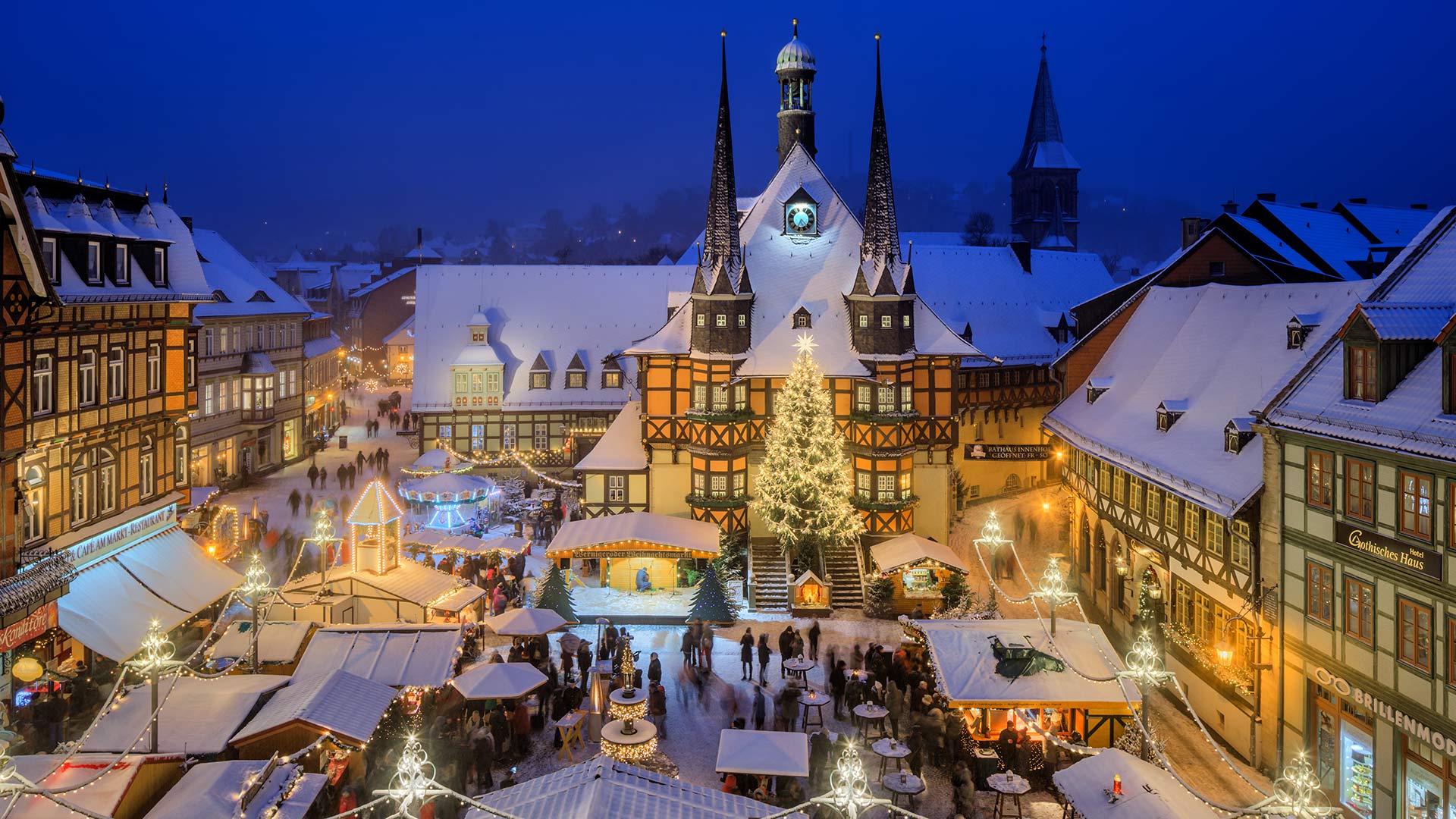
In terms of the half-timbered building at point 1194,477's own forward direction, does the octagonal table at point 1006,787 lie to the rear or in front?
in front

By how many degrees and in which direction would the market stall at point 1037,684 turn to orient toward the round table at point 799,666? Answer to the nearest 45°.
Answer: approximately 90° to its right

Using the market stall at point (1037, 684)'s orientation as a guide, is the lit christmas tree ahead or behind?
behind

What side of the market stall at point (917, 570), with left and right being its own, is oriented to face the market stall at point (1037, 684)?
front

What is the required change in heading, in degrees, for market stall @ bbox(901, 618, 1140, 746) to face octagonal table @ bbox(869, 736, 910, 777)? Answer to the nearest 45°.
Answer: approximately 45° to its right

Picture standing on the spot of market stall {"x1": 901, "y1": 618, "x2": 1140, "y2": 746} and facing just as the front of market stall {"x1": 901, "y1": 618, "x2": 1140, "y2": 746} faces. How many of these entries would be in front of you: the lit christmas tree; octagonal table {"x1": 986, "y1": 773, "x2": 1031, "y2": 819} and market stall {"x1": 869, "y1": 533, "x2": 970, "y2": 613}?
1

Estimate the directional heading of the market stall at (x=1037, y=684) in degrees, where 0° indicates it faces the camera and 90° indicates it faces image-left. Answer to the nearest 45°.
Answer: approximately 0°

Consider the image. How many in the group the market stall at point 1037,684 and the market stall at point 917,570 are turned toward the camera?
2

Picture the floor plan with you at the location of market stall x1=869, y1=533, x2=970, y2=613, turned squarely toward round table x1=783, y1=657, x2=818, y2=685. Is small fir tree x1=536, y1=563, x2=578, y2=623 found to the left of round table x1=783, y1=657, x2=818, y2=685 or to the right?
right
